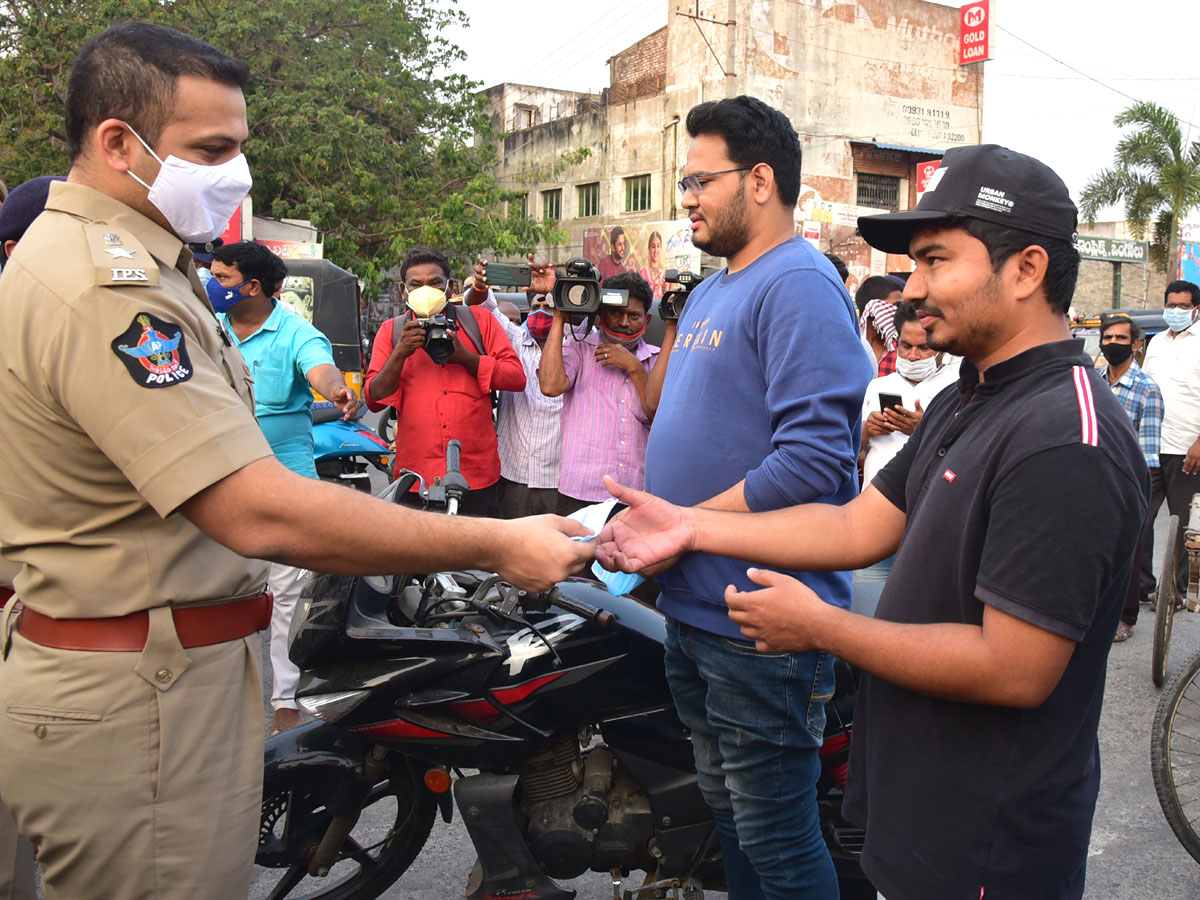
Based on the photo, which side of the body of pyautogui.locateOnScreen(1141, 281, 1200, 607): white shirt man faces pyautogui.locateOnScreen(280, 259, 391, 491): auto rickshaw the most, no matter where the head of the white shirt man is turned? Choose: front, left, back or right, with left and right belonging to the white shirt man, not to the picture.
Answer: right

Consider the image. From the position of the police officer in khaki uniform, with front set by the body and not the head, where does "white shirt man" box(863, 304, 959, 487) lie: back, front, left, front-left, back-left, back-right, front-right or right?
front-left

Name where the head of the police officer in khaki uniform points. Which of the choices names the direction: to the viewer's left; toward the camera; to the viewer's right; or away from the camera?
to the viewer's right

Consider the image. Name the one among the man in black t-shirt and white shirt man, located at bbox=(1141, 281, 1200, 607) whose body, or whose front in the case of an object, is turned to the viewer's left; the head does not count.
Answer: the man in black t-shirt

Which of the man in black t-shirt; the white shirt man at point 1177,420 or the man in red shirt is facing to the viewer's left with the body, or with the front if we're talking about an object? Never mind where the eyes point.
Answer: the man in black t-shirt

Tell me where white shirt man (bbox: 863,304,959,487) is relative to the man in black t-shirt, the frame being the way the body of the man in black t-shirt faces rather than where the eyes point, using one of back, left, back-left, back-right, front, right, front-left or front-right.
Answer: right

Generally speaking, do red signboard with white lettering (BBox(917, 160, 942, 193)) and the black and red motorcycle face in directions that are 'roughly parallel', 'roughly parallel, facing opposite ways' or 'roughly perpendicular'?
roughly perpendicular

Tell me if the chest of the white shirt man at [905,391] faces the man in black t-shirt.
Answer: yes

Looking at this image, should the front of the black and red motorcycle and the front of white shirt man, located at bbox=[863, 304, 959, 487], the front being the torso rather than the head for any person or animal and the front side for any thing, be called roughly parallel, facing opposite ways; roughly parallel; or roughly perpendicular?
roughly perpendicular

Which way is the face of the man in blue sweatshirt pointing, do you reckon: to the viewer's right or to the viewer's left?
to the viewer's left

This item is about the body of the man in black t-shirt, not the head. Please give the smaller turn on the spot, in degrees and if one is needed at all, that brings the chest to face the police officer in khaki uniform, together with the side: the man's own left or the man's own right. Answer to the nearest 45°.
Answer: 0° — they already face them

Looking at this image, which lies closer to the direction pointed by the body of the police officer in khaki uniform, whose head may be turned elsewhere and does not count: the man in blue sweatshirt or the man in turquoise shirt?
the man in blue sweatshirt

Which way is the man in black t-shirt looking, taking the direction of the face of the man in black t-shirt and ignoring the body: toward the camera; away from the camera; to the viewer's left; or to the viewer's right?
to the viewer's left
